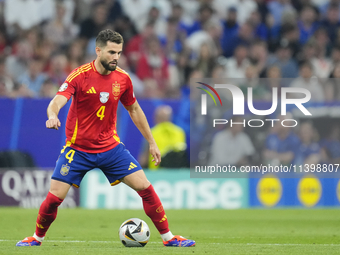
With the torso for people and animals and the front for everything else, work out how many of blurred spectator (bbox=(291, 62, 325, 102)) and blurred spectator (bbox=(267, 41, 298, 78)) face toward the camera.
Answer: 2

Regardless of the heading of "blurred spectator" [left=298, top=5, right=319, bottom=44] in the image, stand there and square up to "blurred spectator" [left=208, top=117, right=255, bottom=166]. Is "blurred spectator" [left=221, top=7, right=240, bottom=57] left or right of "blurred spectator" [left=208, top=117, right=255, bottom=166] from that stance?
right

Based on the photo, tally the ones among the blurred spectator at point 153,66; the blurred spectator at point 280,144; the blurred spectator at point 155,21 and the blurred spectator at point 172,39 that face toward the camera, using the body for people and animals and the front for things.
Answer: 4

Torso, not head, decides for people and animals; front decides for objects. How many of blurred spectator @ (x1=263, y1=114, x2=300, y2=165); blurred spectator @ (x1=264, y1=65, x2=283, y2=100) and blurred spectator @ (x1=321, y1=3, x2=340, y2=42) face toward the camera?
3

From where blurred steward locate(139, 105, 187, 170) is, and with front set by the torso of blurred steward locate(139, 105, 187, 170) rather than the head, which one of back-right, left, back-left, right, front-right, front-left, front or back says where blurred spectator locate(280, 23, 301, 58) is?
front

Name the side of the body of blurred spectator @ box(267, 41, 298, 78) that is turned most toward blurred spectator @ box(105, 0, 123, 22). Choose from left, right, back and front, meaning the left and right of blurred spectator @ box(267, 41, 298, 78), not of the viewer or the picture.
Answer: right

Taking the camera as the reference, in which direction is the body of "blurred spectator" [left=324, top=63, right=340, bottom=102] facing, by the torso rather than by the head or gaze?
toward the camera

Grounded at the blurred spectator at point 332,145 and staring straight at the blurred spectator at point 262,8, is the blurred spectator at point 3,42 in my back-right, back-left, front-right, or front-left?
front-left

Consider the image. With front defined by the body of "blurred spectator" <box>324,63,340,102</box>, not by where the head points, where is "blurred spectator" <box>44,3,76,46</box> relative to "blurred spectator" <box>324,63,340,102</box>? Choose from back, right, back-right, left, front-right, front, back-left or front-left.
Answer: right

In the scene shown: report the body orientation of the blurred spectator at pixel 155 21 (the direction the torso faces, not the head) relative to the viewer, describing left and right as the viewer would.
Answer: facing the viewer

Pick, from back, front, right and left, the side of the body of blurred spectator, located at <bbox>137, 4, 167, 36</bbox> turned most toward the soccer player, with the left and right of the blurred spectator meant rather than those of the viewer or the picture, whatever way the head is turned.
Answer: front
